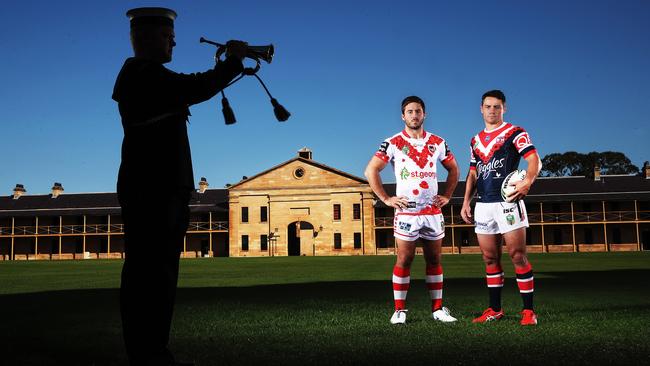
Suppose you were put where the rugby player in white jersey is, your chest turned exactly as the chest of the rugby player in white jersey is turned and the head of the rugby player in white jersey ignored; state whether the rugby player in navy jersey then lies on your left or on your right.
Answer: on your left

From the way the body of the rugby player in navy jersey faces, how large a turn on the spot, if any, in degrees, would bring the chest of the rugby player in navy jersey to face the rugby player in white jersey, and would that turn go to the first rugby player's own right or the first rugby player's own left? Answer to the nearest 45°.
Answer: approximately 45° to the first rugby player's own right

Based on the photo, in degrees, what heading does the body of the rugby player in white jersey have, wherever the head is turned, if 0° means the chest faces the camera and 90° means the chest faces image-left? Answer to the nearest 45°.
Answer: approximately 0°

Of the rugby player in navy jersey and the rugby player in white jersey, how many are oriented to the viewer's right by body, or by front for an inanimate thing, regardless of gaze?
0

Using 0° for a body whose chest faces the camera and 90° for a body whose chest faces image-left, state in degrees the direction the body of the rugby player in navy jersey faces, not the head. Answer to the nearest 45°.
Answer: approximately 45°
